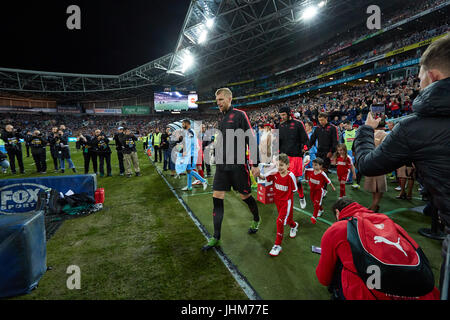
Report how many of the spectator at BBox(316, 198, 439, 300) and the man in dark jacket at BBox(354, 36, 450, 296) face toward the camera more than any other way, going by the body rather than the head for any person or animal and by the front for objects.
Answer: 0

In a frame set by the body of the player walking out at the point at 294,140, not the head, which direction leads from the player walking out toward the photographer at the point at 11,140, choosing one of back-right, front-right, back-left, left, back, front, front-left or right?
front-right

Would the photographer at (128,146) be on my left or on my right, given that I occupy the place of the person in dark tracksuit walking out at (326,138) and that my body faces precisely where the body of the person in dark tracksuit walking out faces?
on my right

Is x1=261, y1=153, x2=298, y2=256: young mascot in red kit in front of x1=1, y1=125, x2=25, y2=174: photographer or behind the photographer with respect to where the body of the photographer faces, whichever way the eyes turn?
in front

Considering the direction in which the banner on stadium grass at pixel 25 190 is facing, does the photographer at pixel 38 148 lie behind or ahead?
behind

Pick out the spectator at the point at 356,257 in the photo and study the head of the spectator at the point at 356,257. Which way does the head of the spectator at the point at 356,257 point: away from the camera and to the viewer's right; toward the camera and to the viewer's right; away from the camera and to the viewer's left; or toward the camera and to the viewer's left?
away from the camera and to the viewer's left

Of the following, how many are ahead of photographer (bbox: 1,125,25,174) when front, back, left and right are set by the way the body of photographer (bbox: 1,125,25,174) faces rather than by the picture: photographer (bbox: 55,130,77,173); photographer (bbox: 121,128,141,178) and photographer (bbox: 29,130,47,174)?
3

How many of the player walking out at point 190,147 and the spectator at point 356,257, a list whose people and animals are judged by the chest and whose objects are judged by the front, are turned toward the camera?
0

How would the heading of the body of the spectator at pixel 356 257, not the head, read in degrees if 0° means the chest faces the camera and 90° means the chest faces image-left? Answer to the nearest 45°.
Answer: approximately 135°

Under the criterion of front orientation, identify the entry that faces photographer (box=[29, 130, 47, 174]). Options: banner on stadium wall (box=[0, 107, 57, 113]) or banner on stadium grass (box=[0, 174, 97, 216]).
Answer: banner on stadium wall (box=[0, 107, 57, 113])

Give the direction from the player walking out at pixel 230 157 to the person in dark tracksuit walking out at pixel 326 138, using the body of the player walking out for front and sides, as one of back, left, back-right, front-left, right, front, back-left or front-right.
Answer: back
